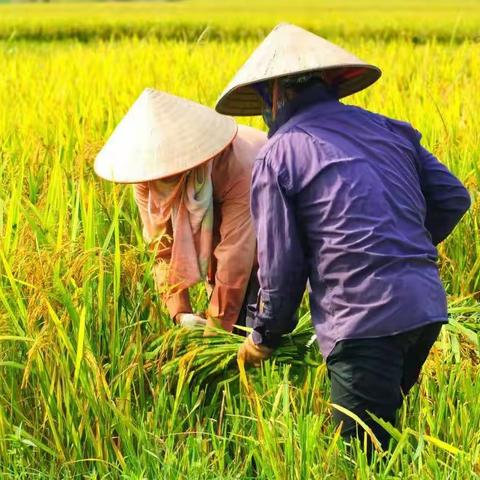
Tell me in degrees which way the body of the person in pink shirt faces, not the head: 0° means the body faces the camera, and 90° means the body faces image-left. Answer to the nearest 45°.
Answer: approximately 45°

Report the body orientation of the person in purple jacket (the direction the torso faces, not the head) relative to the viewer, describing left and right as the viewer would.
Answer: facing away from the viewer and to the left of the viewer
